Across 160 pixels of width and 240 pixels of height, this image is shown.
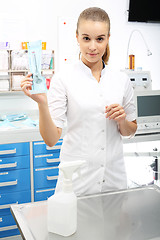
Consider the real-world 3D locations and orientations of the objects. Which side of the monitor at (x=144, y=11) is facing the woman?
front

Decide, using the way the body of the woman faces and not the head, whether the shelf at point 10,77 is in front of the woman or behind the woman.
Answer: behind

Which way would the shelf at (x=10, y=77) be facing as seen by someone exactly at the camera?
facing the viewer

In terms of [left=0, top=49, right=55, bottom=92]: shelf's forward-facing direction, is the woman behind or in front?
in front

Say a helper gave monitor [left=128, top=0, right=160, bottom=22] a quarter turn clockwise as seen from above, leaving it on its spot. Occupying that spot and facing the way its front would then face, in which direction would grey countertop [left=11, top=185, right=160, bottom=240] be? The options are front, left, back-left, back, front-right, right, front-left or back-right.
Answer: left

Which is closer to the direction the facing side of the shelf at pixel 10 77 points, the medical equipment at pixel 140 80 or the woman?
the woman

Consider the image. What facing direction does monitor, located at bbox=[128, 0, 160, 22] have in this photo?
toward the camera
